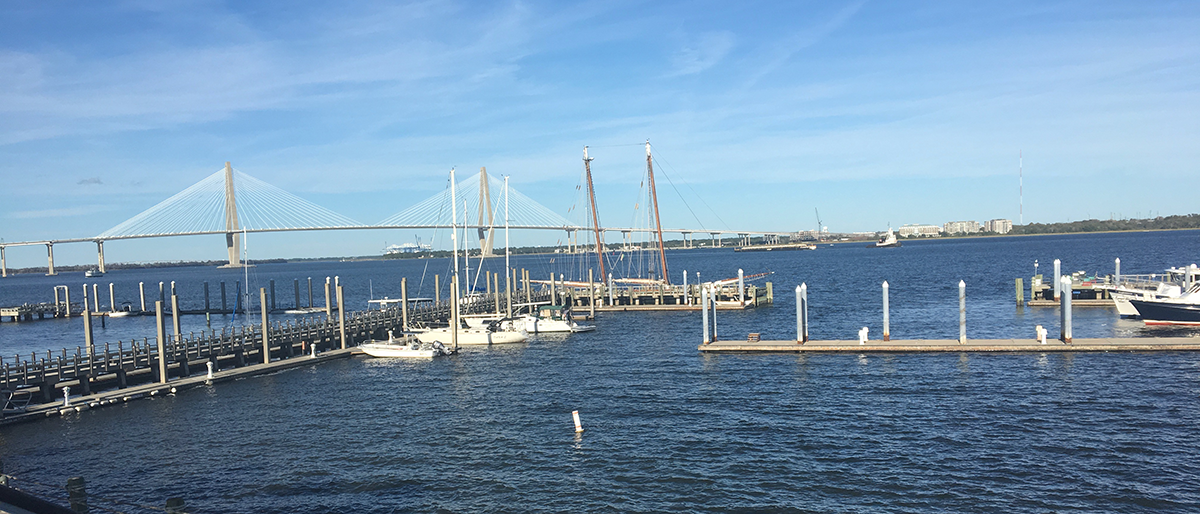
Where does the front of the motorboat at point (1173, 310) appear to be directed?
to the viewer's left

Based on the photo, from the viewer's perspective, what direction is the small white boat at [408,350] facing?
to the viewer's left

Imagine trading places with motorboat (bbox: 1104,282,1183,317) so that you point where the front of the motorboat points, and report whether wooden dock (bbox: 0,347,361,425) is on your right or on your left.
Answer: on your left

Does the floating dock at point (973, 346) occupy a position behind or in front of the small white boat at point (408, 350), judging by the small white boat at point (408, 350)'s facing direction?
behind

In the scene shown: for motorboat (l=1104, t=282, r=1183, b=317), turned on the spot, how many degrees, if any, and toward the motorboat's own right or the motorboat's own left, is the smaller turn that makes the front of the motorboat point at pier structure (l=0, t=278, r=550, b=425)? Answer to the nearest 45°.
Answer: approximately 45° to the motorboat's own left

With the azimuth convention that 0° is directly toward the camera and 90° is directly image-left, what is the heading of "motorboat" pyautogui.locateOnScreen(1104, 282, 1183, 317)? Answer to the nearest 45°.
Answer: approximately 90°
